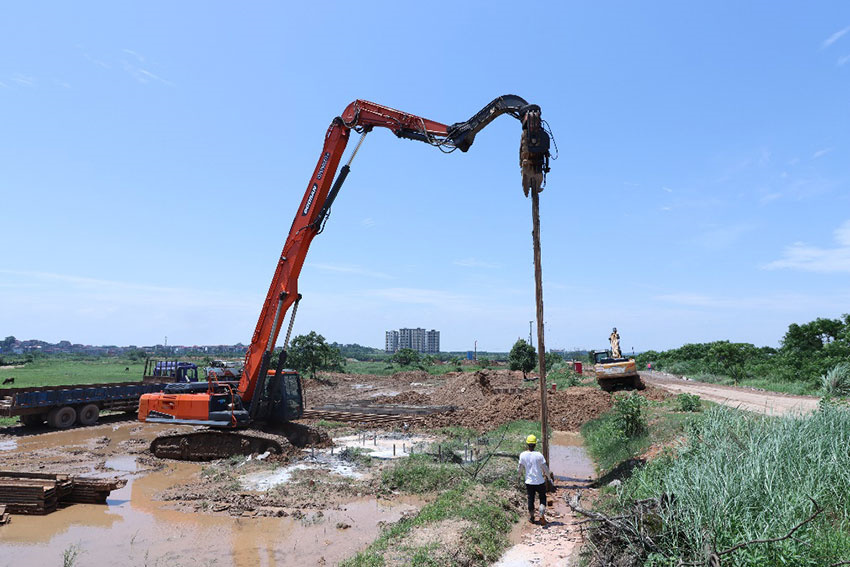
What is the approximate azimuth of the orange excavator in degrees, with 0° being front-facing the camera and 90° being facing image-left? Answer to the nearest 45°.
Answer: approximately 270°

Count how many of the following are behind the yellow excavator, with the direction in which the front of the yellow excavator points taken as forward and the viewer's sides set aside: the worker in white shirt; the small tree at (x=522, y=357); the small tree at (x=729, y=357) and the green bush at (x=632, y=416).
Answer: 2

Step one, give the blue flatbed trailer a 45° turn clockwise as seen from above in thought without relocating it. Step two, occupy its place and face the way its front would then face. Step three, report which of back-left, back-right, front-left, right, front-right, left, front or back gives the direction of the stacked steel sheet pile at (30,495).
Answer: right

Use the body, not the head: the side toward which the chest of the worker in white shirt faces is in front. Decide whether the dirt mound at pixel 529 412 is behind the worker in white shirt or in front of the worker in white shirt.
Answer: in front

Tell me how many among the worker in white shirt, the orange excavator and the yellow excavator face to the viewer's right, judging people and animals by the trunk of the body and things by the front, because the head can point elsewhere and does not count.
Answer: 1

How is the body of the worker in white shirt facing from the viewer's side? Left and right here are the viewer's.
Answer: facing away from the viewer

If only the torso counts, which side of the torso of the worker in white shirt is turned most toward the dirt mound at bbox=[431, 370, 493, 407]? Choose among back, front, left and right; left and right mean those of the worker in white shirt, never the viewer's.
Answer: front

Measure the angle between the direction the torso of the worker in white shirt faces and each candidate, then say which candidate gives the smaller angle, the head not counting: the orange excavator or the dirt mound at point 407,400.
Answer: the dirt mound
